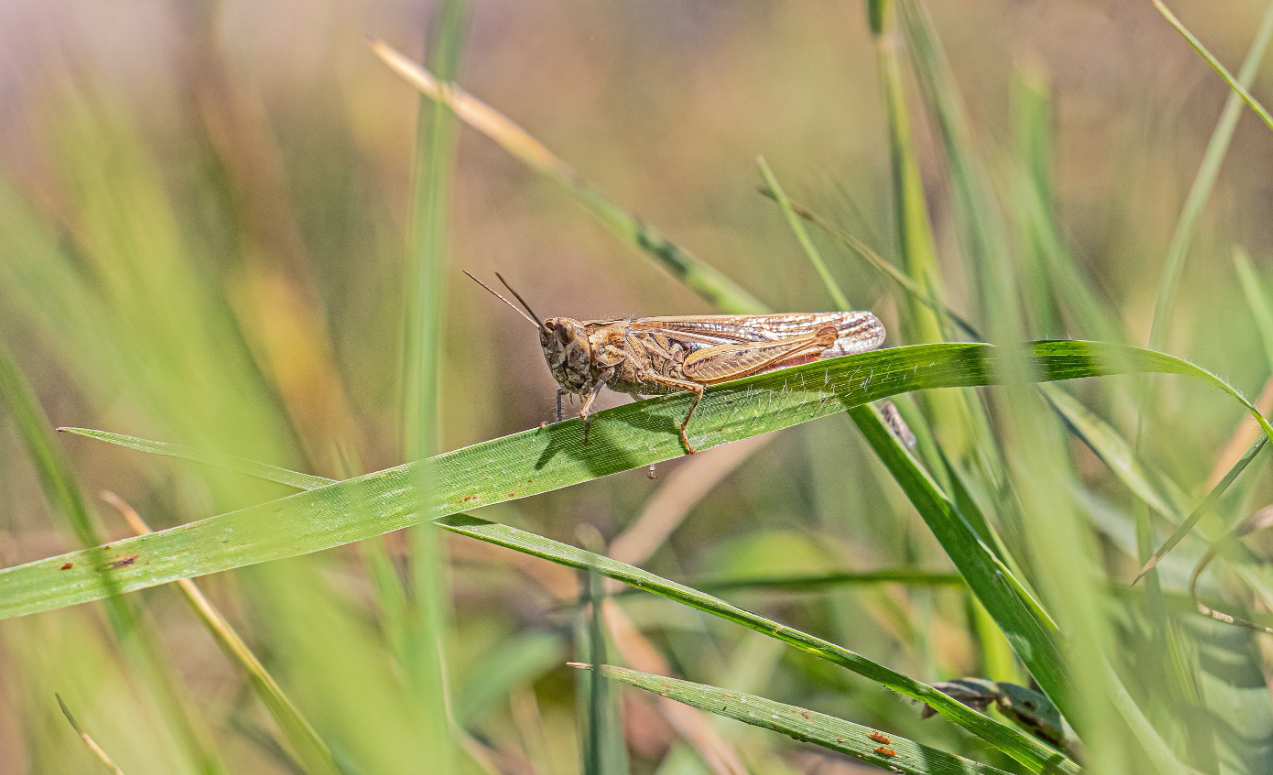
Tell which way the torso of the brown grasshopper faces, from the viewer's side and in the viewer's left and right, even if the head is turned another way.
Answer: facing to the left of the viewer
